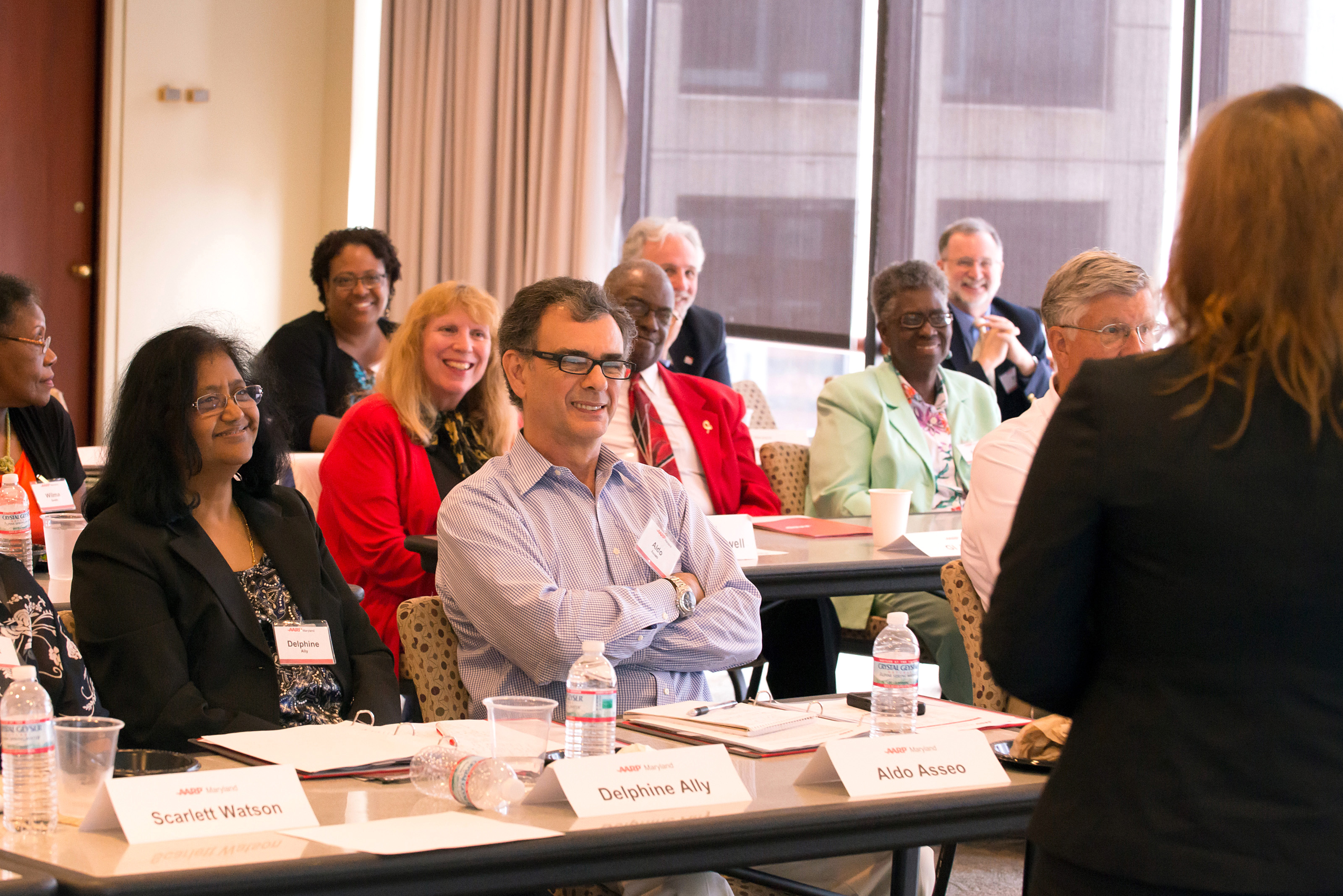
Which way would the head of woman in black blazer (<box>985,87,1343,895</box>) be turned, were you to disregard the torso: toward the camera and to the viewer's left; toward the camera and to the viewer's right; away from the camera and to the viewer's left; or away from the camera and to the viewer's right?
away from the camera and to the viewer's left

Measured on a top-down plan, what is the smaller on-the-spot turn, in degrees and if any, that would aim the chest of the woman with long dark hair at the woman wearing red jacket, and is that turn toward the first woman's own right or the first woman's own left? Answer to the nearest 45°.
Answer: approximately 135° to the first woman's own left

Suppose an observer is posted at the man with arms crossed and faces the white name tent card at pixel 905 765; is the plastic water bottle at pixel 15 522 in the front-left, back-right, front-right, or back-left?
back-right

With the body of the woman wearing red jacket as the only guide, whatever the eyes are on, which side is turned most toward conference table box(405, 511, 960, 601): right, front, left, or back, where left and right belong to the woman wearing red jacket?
front

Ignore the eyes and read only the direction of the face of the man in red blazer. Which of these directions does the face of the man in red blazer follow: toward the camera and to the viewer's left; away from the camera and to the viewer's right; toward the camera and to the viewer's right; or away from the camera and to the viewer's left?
toward the camera and to the viewer's right

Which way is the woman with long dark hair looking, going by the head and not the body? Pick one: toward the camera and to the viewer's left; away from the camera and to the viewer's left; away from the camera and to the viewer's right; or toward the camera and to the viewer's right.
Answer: toward the camera and to the viewer's right

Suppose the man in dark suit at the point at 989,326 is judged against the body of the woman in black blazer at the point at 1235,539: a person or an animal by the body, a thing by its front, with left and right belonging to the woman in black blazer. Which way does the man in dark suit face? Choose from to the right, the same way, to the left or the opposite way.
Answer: the opposite way

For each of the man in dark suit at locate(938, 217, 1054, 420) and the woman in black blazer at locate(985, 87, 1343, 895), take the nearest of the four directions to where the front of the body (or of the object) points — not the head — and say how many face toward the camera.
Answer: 1

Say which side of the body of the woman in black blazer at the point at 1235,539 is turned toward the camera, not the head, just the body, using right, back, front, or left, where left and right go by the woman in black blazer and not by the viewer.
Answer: back
